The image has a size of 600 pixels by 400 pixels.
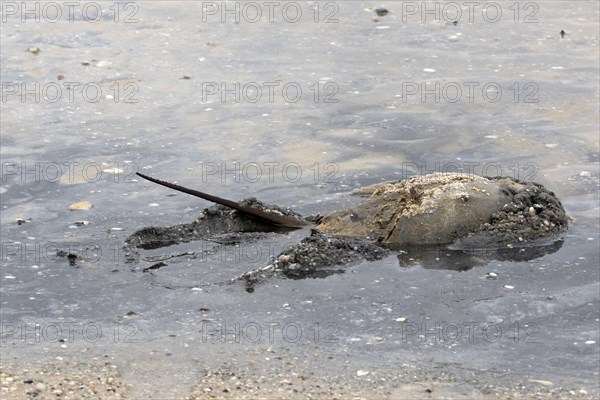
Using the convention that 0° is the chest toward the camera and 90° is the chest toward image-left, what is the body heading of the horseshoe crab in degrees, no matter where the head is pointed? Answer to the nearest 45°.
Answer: approximately 270°

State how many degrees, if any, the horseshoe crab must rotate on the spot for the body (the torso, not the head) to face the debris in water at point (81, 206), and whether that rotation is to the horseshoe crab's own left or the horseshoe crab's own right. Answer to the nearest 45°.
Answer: approximately 180°
